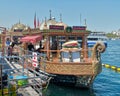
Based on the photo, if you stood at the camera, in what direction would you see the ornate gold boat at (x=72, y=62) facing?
facing the viewer and to the right of the viewer
